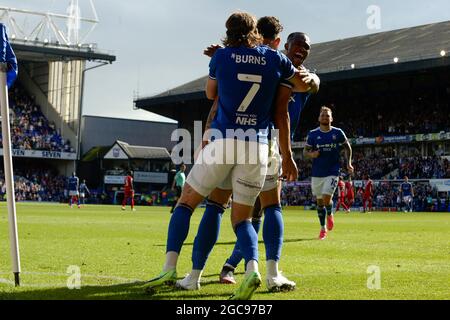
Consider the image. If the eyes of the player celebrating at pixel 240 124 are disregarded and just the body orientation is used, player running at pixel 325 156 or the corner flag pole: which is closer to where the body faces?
the player running

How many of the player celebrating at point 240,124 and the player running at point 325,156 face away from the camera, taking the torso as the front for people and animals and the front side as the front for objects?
1

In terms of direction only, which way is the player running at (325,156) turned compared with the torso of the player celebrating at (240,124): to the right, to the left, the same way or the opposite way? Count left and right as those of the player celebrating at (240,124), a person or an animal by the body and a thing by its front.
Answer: the opposite way

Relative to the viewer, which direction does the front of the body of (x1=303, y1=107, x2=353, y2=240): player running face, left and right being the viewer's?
facing the viewer

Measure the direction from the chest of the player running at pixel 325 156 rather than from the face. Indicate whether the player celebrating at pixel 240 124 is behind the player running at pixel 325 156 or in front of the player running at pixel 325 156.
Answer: in front

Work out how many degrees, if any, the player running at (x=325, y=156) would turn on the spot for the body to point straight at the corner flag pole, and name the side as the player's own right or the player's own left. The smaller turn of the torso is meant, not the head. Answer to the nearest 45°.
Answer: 0° — they already face it

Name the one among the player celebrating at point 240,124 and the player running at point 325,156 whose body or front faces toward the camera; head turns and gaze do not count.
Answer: the player running at point 325,156

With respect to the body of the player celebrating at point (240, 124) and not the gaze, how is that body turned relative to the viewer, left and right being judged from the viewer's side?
facing away from the viewer

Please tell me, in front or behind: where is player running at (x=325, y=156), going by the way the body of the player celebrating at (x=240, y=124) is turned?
in front

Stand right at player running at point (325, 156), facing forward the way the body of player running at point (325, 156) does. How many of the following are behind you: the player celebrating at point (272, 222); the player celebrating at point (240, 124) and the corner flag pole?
0

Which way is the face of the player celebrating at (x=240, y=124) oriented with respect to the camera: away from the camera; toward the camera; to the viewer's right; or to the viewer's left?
away from the camera

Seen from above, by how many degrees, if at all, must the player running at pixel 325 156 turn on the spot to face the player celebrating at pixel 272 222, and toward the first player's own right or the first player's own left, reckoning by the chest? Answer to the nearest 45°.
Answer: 0° — they already face them
